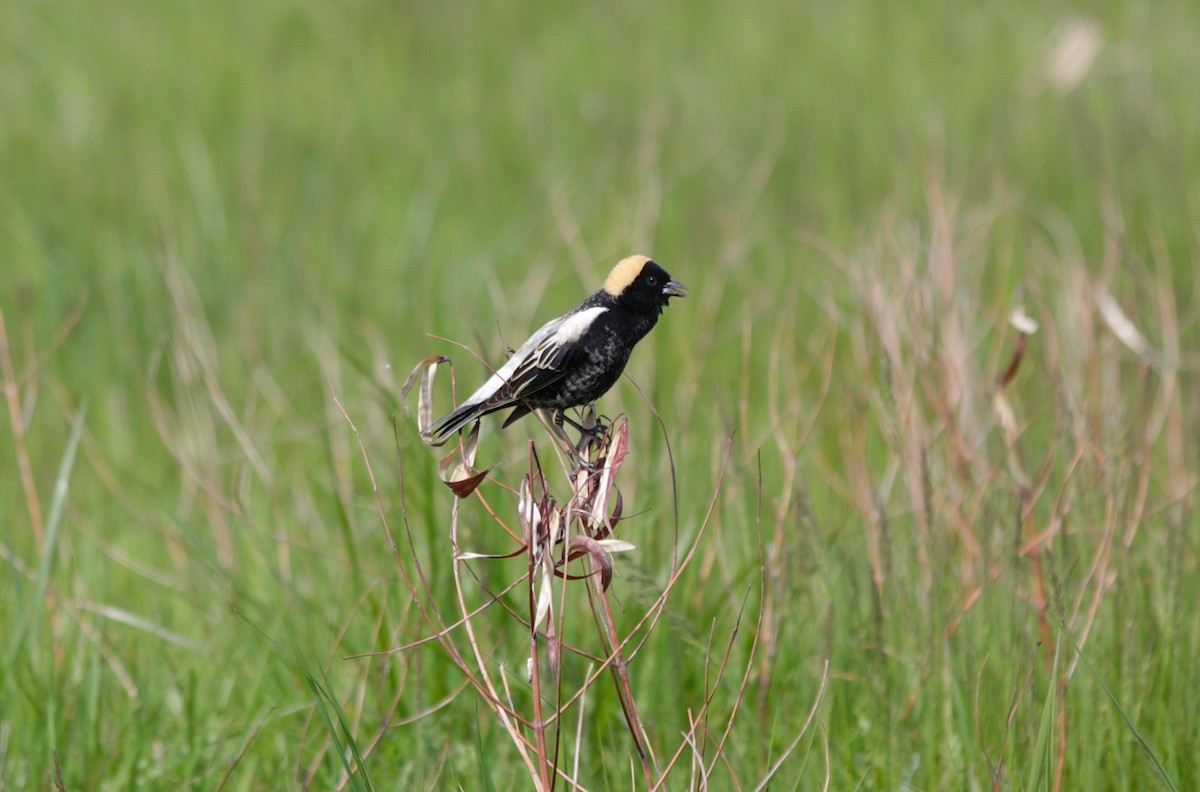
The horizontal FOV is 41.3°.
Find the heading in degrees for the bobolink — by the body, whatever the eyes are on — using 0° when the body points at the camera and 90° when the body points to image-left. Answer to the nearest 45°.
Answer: approximately 270°

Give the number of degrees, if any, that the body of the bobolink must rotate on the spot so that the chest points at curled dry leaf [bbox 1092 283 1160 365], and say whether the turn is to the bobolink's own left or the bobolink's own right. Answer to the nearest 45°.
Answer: approximately 45° to the bobolink's own left

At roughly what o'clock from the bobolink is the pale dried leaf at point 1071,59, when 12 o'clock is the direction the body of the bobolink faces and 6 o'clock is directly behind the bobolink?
The pale dried leaf is roughly at 10 o'clock from the bobolink.
